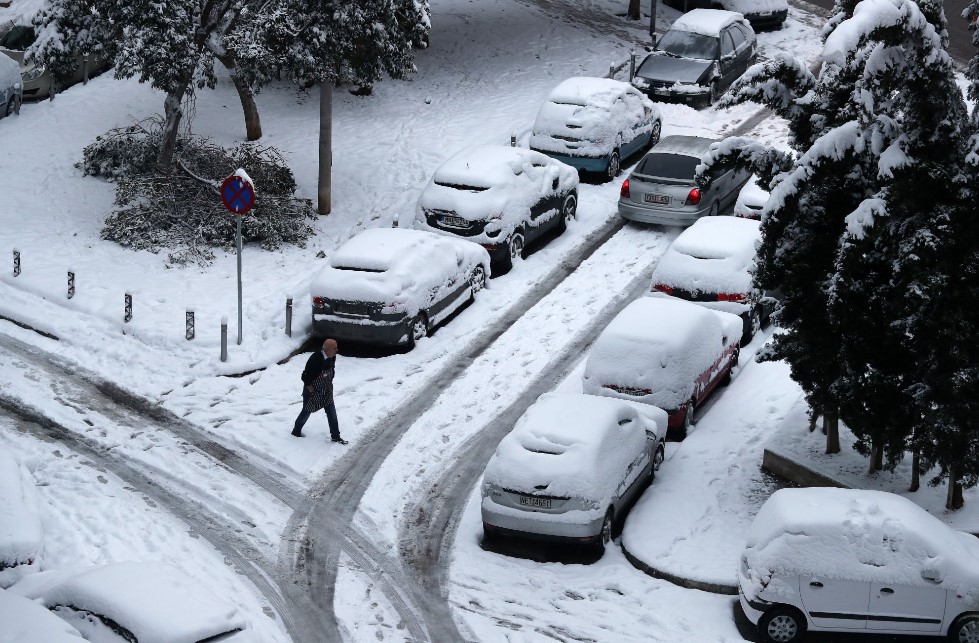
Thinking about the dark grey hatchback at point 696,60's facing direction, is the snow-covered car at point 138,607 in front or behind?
in front

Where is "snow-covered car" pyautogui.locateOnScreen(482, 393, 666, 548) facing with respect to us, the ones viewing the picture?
facing away from the viewer and to the right of the viewer

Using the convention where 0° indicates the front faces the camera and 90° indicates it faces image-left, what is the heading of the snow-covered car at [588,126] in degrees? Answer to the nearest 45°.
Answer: approximately 225°

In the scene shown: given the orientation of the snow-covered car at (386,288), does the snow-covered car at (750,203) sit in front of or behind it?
in front

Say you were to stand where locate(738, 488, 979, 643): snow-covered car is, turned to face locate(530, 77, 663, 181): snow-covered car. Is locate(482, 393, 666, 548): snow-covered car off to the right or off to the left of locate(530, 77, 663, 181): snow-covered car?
left

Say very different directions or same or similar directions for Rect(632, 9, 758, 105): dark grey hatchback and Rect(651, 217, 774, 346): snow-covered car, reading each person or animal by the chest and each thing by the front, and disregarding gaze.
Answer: very different directions

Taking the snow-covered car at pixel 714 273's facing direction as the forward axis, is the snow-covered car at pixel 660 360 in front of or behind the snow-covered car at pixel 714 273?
behind

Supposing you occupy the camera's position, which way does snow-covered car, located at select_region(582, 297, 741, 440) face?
facing away from the viewer and to the right of the viewer

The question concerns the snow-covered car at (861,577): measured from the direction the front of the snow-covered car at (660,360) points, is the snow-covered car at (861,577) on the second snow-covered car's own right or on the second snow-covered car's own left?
on the second snow-covered car's own right

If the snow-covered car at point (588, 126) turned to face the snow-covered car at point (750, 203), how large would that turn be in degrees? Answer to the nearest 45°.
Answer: approximately 90° to its right

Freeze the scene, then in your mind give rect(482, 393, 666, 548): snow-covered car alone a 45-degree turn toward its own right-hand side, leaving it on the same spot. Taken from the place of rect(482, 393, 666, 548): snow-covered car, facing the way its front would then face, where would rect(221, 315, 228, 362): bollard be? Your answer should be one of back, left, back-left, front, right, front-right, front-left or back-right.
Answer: back-left

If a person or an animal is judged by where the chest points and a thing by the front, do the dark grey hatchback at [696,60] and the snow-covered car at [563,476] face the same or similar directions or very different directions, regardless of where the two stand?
very different directions
